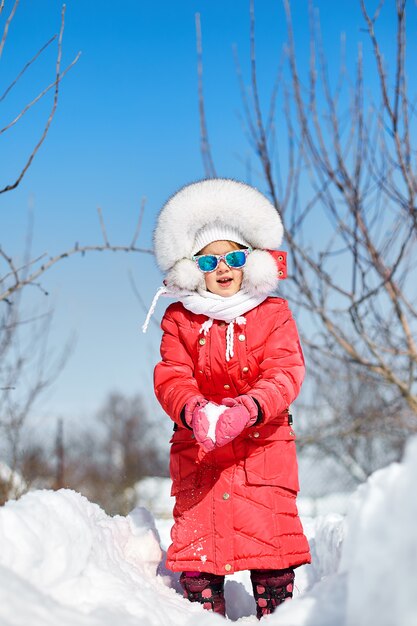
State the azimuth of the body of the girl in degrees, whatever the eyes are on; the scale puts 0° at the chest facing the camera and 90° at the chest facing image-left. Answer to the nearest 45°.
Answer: approximately 0°

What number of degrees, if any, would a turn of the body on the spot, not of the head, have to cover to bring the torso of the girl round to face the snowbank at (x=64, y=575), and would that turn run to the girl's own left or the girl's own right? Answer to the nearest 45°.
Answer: approximately 45° to the girl's own right
